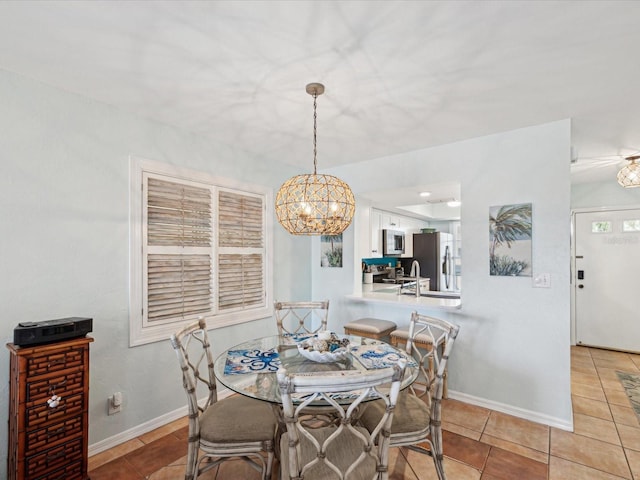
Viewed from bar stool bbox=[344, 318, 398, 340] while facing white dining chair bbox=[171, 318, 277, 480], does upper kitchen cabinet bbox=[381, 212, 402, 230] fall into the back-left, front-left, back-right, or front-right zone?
back-right

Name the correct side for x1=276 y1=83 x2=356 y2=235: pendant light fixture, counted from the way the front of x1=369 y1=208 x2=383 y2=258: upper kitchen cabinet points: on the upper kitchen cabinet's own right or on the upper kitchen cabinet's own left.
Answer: on the upper kitchen cabinet's own right

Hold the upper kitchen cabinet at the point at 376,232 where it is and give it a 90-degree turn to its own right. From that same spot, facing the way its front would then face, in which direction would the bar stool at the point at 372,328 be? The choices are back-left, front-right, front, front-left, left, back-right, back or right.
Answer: front-left

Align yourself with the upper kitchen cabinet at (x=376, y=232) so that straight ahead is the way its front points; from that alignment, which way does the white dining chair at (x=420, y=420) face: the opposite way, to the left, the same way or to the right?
to the right

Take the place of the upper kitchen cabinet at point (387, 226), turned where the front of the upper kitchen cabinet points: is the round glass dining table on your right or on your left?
on your right

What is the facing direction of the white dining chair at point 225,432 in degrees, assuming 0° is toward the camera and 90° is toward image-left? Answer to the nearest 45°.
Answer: approximately 270°

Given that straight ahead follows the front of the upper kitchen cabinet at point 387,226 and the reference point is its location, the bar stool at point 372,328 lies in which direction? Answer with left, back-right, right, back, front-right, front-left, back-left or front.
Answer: front-right

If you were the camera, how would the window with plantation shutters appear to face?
facing the viewer and to the right of the viewer

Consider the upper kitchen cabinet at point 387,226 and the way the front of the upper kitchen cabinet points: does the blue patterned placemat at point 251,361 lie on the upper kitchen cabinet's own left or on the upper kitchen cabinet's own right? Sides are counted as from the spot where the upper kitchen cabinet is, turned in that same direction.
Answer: on the upper kitchen cabinet's own right

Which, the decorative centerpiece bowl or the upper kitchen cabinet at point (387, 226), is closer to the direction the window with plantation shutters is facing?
the decorative centerpiece bowl

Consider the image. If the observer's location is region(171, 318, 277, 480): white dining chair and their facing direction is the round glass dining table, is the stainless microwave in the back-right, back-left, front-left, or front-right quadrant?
front-left

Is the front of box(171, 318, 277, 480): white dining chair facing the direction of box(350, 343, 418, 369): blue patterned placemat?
yes

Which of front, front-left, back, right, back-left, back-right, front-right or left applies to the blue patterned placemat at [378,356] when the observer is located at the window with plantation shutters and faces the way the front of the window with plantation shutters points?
front

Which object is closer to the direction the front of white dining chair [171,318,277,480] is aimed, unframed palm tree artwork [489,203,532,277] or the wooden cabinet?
the unframed palm tree artwork

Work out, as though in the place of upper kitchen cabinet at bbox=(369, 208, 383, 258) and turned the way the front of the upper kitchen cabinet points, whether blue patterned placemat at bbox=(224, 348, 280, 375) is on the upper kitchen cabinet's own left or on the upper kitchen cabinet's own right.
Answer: on the upper kitchen cabinet's own right
